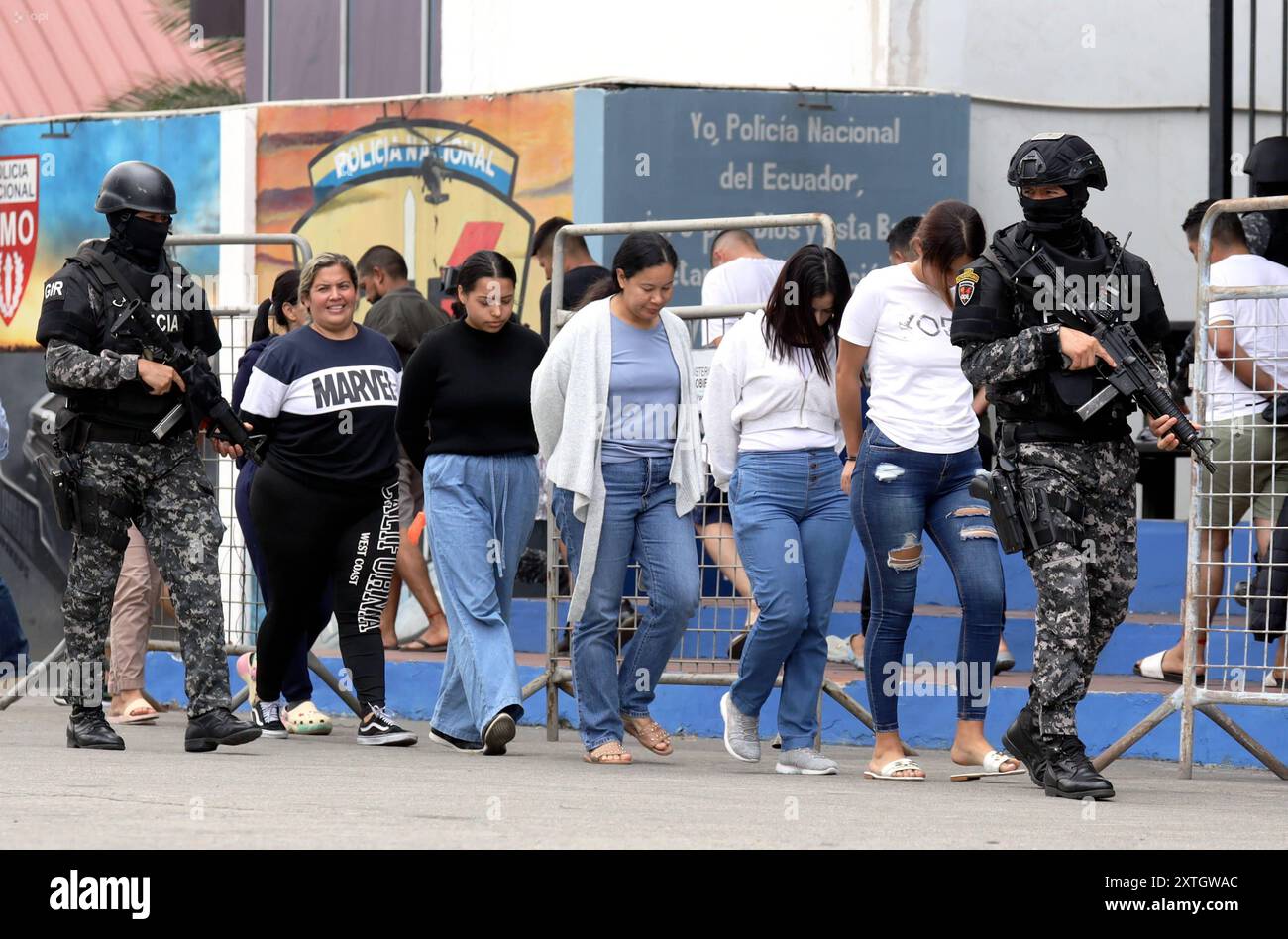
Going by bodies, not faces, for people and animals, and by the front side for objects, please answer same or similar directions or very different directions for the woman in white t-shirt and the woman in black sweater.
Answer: same or similar directions

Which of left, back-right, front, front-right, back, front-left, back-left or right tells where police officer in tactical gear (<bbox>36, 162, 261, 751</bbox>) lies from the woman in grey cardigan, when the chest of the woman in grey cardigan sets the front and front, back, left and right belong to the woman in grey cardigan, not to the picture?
back-right

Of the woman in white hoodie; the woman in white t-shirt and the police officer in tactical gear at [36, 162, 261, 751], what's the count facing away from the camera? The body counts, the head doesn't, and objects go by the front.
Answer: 0

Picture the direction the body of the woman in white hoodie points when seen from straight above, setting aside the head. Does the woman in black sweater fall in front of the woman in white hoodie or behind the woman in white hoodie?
behind

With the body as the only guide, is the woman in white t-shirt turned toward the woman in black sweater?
no

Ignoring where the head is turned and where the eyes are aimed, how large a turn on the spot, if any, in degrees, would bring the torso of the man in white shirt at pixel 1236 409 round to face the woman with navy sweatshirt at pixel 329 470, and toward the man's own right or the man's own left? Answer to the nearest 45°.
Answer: approximately 45° to the man's own left

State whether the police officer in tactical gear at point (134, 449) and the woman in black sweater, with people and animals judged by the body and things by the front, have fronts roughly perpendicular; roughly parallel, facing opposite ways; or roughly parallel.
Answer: roughly parallel

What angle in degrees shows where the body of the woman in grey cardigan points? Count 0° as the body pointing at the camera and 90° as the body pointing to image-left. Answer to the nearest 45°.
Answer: approximately 315°

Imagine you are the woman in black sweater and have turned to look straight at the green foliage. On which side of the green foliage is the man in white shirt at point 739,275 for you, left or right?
right

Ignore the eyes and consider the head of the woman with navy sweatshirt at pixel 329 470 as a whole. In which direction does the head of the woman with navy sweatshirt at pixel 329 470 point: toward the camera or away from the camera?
toward the camera

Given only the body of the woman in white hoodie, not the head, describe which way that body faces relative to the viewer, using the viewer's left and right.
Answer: facing the viewer and to the right of the viewer

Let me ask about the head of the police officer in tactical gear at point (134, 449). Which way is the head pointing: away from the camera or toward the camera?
toward the camera

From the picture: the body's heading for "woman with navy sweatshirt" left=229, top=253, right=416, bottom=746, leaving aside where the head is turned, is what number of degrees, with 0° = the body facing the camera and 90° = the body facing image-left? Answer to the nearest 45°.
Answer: approximately 315°

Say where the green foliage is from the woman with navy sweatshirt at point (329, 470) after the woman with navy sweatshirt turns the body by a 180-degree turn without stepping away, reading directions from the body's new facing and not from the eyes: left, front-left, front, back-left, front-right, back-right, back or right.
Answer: front-right

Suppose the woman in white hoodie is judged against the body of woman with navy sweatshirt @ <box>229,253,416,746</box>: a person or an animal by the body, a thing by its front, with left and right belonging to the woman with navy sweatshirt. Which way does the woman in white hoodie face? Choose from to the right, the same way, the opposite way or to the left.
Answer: the same way
